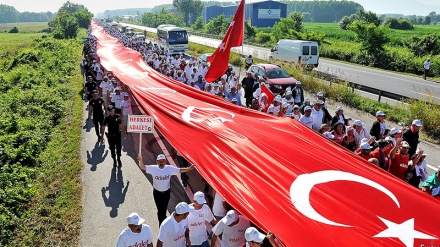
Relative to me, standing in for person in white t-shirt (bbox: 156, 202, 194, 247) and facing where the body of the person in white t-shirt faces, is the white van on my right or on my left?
on my left

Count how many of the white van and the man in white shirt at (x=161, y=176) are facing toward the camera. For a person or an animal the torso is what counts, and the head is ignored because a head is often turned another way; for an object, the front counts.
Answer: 1

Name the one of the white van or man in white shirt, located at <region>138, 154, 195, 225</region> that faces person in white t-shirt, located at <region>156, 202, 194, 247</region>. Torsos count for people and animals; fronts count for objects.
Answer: the man in white shirt

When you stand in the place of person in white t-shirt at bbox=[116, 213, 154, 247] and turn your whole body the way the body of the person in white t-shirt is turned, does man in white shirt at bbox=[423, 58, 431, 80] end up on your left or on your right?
on your left

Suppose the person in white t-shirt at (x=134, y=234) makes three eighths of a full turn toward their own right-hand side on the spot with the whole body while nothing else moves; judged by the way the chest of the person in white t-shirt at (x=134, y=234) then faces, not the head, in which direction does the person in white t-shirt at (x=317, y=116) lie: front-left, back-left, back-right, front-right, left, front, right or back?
back-right

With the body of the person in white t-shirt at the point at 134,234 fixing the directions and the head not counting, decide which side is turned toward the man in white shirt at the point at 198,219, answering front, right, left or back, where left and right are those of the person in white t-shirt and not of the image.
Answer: left

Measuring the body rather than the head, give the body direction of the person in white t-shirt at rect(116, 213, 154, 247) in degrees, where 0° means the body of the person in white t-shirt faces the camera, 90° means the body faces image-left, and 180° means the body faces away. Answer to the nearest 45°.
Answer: approximately 315°

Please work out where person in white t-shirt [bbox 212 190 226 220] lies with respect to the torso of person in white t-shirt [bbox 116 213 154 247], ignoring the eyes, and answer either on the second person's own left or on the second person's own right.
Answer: on the second person's own left

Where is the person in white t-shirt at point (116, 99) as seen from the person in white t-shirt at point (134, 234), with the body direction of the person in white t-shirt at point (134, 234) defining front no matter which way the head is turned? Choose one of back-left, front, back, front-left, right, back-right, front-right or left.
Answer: back-left

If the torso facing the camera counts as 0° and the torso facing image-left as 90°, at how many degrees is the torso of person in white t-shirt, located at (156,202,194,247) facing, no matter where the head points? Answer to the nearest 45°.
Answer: approximately 315°
